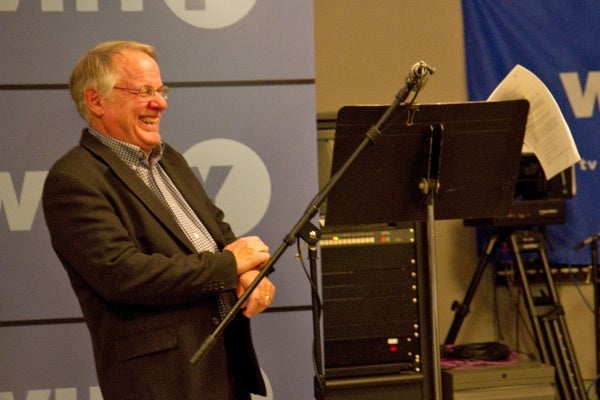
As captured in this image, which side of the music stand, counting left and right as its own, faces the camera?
back

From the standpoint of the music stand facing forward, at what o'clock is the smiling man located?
The smiling man is roughly at 8 o'clock from the music stand.

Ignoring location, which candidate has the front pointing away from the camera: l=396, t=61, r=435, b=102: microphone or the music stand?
the music stand

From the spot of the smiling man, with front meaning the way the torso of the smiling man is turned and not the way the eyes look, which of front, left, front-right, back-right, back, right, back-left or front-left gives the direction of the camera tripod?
left

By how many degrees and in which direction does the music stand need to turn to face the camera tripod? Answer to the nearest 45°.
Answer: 0° — it already faces it

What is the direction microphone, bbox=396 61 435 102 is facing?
to the viewer's right

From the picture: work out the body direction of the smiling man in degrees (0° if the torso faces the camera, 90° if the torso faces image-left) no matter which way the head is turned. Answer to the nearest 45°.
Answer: approximately 315°

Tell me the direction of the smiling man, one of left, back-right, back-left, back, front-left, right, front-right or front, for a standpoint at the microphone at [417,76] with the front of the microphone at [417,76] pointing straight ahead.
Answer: back

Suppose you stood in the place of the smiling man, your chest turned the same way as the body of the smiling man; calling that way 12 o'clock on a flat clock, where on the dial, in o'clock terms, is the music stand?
The music stand is roughly at 10 o'clock from the smiling man.

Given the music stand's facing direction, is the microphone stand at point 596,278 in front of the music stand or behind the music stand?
in front
